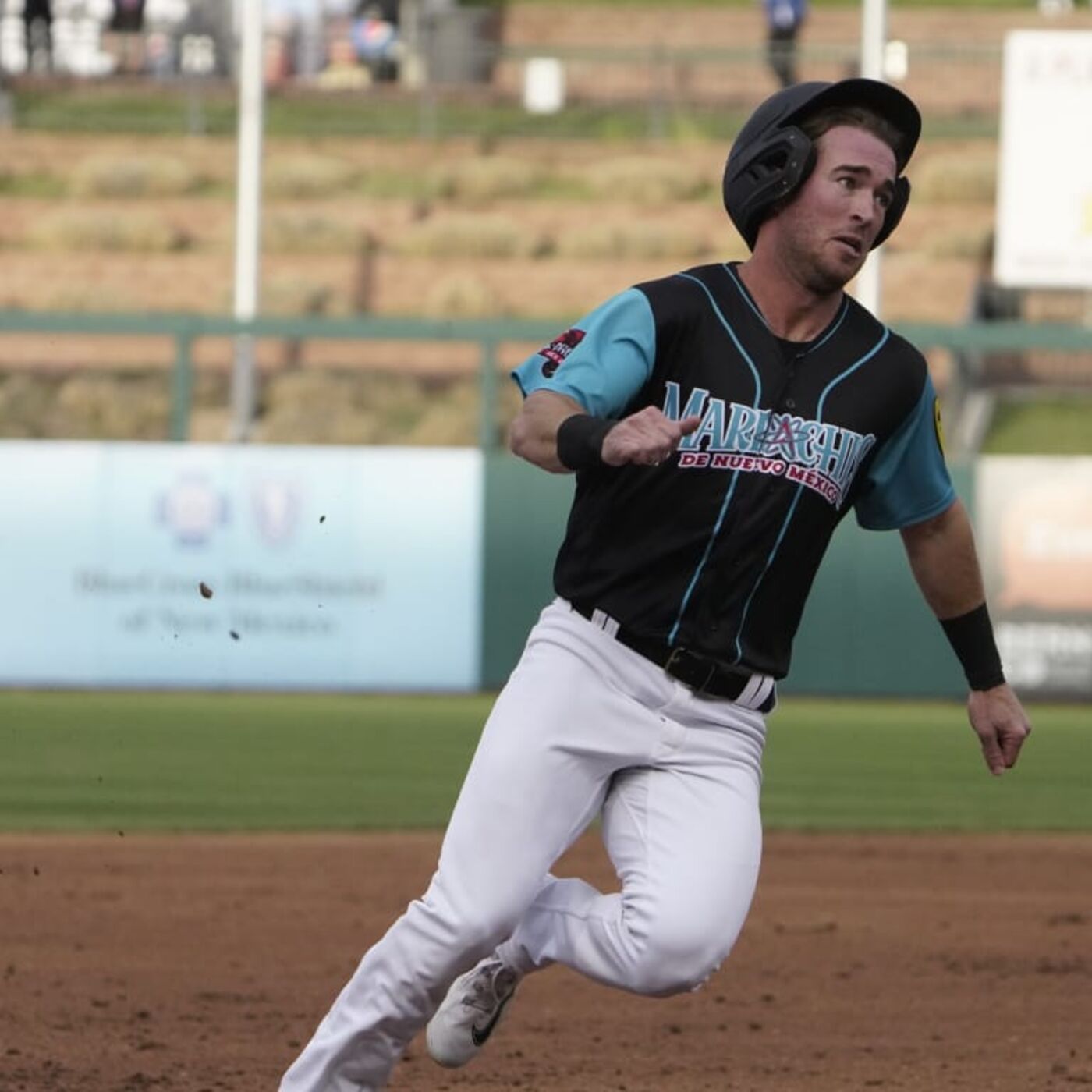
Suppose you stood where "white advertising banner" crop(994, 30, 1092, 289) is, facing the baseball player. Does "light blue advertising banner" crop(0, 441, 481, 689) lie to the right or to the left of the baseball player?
right

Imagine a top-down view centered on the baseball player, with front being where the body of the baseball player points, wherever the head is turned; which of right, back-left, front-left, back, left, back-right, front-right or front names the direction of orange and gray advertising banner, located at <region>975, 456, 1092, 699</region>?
back-left

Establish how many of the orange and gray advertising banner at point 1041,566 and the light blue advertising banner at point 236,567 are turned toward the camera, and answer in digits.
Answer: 2

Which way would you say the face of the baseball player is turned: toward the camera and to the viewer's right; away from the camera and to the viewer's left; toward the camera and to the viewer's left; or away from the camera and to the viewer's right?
toward the camera and to the viewer's right

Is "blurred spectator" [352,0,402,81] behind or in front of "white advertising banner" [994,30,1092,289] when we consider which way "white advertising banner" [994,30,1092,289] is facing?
behind

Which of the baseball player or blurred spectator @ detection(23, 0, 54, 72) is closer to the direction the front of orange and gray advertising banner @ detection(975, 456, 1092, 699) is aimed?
the baseball player

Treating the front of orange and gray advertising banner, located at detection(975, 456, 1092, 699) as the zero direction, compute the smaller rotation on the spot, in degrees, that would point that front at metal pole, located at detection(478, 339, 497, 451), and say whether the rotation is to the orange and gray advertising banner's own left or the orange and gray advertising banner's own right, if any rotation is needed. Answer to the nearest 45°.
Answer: approximately 90° to the orange and gray advertising banner's own right

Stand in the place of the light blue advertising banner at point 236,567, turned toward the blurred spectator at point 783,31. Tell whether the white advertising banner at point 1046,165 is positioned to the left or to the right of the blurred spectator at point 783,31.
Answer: right

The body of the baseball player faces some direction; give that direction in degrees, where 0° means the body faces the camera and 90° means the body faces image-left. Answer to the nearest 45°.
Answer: approximately 315°

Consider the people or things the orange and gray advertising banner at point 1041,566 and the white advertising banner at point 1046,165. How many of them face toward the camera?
2

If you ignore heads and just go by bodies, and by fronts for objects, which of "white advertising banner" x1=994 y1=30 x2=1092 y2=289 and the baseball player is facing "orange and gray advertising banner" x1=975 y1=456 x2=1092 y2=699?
"white advertising banner" x1=994 y1=30 x2=1092 y2=289

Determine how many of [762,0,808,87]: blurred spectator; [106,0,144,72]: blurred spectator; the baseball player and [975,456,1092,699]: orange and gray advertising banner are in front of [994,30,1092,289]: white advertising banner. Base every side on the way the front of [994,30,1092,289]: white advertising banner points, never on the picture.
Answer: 2
